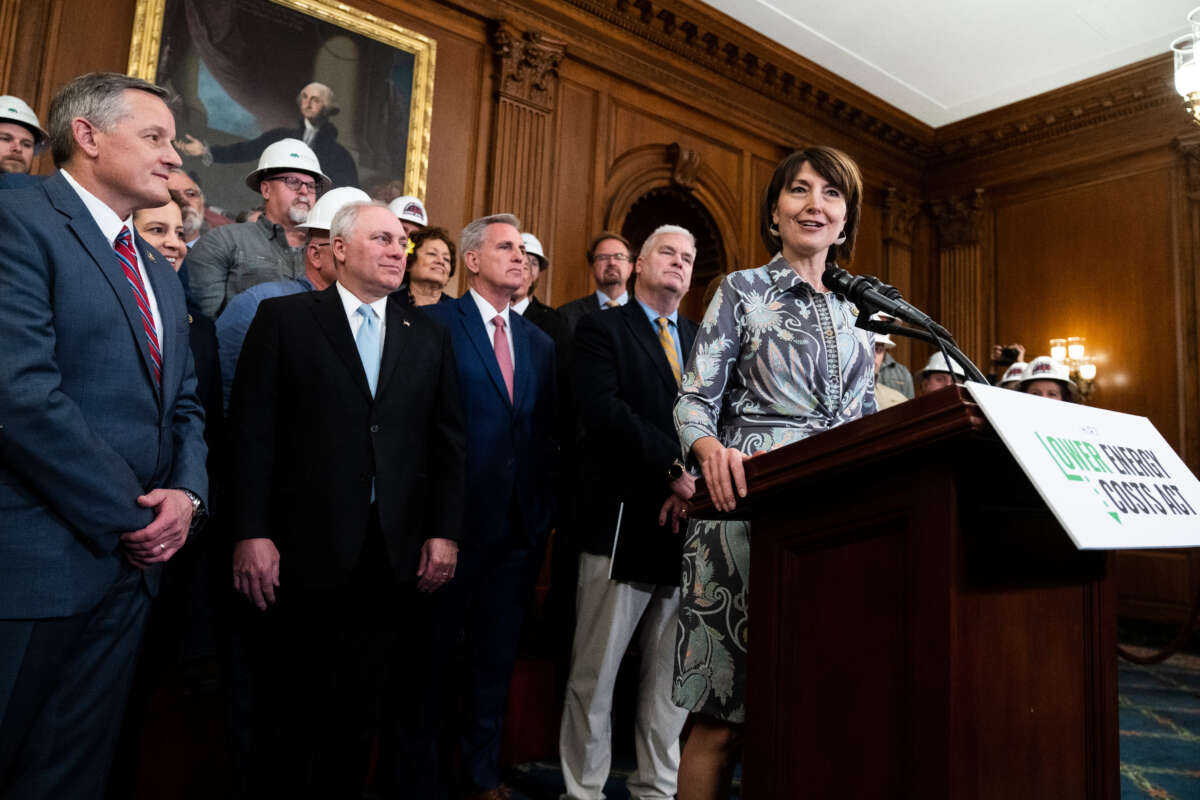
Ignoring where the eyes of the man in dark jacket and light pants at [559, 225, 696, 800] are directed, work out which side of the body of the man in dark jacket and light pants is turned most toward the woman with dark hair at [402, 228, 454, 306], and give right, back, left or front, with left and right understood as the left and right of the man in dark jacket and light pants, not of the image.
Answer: back

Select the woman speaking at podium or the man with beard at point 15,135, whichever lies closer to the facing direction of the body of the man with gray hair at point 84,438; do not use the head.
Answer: the woman speaking at podium

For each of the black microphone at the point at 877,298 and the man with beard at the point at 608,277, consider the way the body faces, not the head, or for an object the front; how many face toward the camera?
1

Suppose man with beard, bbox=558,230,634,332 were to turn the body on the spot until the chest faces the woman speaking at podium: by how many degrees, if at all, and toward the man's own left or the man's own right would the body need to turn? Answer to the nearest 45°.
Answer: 0° — they already face them

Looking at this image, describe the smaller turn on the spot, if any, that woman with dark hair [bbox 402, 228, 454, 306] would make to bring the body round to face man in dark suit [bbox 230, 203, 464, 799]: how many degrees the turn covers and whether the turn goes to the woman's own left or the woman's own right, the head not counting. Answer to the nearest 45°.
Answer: approximately 45° to the woman's own right

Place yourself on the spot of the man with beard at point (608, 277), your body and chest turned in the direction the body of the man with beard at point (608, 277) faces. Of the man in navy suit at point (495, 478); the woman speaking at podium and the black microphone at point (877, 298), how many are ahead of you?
3

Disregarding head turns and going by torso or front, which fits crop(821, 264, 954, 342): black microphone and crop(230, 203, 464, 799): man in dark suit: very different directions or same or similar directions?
very different directions

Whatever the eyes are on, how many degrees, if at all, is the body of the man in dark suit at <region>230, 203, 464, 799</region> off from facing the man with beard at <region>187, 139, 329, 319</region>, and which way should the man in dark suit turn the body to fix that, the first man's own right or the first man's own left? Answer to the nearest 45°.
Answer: approximately 135° to the first man's own left
